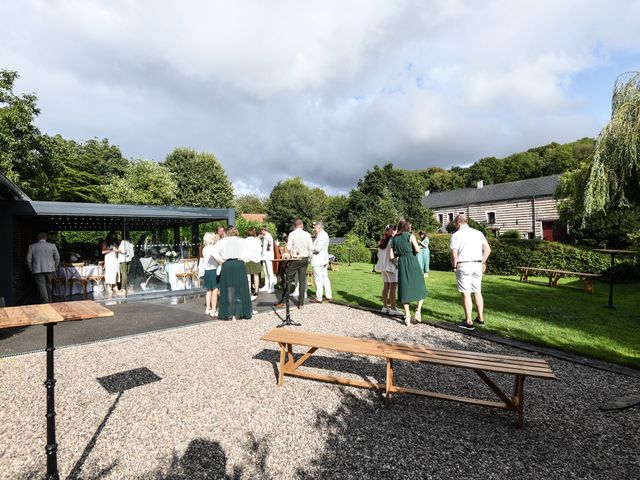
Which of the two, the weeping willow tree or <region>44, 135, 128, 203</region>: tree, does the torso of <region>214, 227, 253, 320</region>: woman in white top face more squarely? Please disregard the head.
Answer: the tree

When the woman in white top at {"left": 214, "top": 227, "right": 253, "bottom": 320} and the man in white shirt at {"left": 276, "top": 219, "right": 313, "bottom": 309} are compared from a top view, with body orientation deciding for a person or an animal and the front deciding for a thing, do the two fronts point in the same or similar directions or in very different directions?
same or similar directions

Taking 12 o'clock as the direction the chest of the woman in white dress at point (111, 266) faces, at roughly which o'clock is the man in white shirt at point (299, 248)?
The man in white shirt is roughly at 12 o'clock from the woman in white dress.

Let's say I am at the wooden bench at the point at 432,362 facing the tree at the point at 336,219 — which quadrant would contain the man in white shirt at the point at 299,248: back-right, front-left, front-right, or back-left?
front-left

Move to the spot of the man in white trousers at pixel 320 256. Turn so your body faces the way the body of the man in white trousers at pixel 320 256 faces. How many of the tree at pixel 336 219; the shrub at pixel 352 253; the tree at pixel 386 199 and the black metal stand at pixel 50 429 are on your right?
3

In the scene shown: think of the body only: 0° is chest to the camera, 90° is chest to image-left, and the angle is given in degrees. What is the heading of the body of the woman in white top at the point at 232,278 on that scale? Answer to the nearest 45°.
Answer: approximately 180°

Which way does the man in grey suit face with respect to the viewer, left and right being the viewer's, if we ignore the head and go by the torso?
facing away from the viewer
